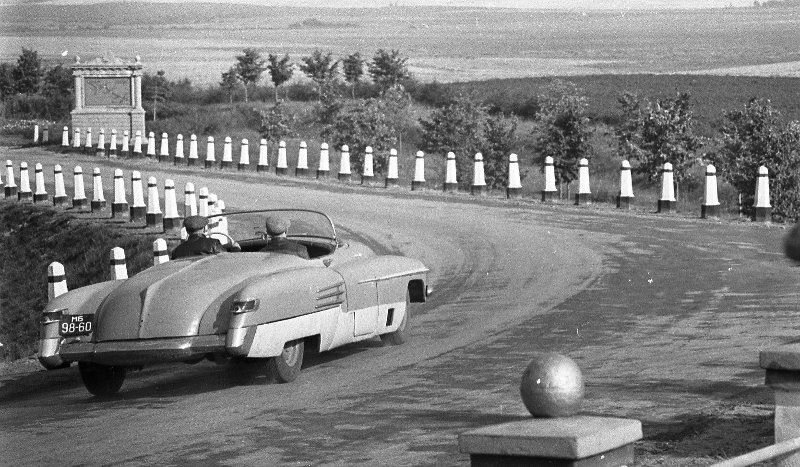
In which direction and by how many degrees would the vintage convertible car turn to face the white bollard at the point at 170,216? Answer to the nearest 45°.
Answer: approximately 45° to its left

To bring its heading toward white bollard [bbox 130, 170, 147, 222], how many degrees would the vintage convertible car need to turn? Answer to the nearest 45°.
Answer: approximately 45° to its left

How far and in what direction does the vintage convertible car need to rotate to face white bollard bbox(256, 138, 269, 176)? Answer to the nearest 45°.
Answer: approximately 45° to its left

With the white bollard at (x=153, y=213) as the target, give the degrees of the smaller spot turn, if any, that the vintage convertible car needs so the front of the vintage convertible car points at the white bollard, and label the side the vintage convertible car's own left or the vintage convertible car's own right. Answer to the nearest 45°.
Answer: approximately 45° to the vintage convertible car's own left

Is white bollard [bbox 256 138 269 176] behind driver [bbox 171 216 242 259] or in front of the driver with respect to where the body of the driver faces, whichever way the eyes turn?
in front

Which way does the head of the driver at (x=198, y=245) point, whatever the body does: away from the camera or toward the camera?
away from the camera

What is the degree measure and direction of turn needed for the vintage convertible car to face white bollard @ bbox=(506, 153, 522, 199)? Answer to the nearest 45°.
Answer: approximately 45° to its left

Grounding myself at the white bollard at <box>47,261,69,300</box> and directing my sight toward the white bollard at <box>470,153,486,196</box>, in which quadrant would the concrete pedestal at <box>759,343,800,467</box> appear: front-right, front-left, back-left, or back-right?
back-right

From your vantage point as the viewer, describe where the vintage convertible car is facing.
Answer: facing away from the viewer and to the right of the viewer

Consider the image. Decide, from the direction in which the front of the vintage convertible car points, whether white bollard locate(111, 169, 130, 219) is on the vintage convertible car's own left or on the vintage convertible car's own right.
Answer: on the vintage convertible car's own left

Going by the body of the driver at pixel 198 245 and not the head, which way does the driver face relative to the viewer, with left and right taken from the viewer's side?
facing away from the viewer and to the right of the viewer
